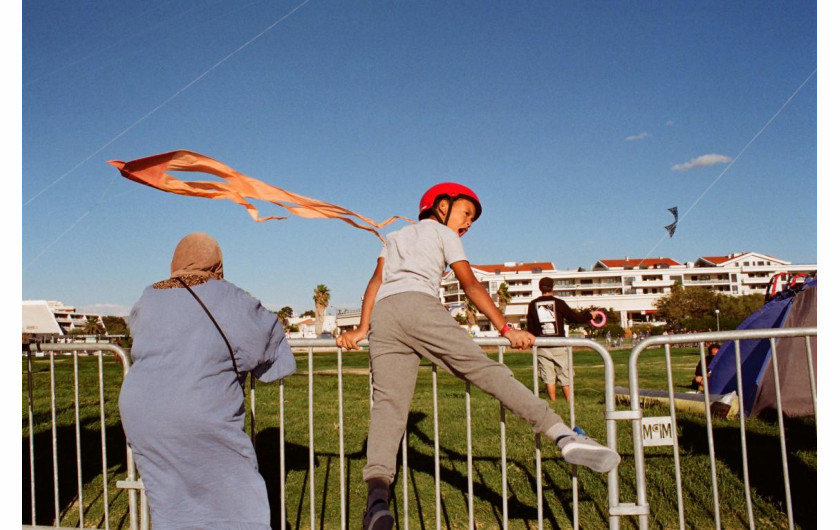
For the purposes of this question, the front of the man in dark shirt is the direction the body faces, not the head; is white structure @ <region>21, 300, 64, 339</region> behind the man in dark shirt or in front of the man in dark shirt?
in front

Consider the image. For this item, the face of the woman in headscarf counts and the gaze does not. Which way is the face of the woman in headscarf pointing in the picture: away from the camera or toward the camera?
away from the camera
